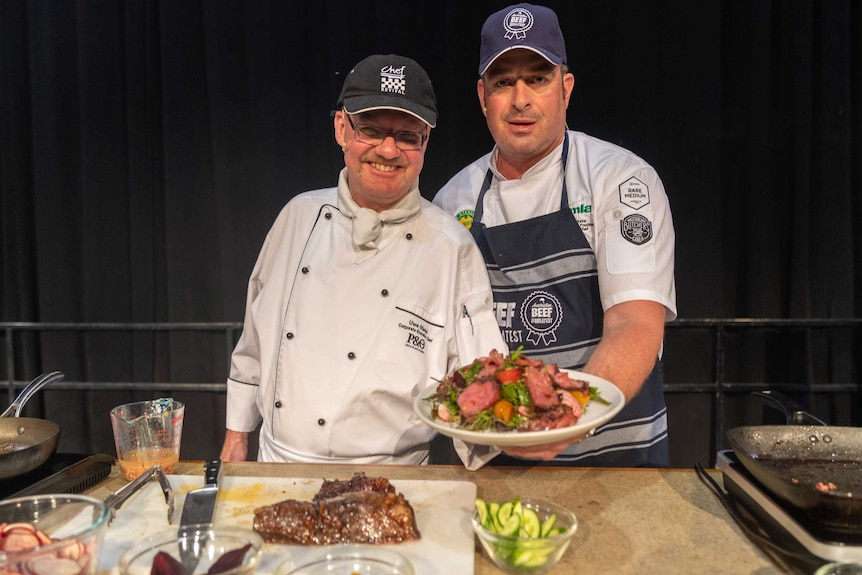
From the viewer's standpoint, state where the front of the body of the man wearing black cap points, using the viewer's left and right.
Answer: facing the viewer

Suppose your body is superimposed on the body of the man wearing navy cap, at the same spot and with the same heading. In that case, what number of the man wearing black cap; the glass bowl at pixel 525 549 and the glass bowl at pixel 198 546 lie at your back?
0

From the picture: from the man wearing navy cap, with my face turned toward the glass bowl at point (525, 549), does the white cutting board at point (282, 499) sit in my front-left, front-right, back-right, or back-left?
front-right

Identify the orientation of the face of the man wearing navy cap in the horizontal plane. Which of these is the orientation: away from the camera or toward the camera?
toward the camera

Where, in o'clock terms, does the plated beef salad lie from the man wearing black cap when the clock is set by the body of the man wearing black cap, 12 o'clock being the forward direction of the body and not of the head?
The plated beef salad is roughly at 11 o'clock from the man wearing black cap.

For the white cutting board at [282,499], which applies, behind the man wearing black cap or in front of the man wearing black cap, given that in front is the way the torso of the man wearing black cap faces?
in front

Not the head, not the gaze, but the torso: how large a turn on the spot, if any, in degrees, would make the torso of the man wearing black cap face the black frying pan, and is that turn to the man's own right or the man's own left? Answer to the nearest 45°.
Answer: approximately 45° to the man's own left

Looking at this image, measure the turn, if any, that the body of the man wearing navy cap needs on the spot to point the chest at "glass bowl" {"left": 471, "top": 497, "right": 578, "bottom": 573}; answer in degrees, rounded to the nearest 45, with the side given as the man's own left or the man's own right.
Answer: approximately 45° to the man's own left

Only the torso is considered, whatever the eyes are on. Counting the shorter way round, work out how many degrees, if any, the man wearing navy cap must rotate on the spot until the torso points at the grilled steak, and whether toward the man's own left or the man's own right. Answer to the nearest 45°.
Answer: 0° — they already face it

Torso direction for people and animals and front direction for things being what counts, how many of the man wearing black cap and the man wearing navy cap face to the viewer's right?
0
